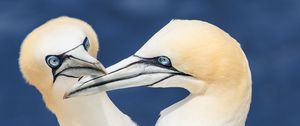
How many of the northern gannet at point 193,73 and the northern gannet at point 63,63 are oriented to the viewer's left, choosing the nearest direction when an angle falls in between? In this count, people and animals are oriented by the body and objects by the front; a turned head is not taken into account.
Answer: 1

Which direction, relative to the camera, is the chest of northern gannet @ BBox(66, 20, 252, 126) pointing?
to the viewer's left

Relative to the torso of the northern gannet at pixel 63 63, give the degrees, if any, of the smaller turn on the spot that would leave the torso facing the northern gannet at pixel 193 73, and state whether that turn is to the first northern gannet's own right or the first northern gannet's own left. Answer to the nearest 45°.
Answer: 0° — it already faces it

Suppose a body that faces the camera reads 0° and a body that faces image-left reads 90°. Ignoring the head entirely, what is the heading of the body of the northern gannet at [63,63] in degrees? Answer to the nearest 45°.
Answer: approximately 315°
